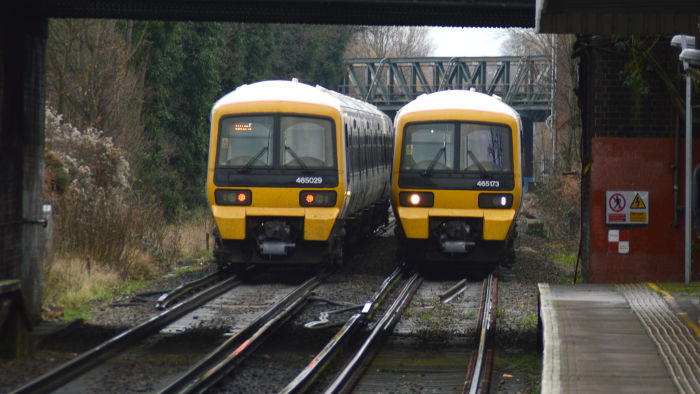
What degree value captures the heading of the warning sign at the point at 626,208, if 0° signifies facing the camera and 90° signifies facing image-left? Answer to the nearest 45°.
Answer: approximately 0°

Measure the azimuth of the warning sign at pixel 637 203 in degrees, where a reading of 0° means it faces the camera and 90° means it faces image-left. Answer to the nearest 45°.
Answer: approximately 0°

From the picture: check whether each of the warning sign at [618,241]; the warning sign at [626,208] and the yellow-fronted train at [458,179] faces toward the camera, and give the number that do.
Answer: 3

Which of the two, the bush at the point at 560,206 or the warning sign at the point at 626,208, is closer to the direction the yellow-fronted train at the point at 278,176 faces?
the warning sign

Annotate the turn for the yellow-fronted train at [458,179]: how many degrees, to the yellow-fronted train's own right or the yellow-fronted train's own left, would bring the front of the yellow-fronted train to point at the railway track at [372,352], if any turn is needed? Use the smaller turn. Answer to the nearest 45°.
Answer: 0° — it already faces it
